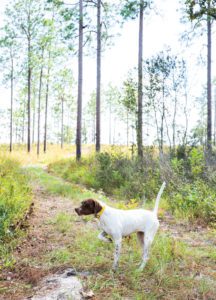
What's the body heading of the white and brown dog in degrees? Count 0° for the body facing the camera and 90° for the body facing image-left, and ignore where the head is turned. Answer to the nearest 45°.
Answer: approximately 90°

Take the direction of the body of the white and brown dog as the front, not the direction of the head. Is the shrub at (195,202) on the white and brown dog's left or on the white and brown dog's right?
on the white and brown dog's right

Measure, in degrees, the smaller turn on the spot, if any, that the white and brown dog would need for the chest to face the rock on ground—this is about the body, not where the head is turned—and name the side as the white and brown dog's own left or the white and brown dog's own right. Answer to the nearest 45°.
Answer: approximately 45° to the white and brown dog's own left

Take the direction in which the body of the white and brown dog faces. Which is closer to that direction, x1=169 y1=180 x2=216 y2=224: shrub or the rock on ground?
the rock on ground
